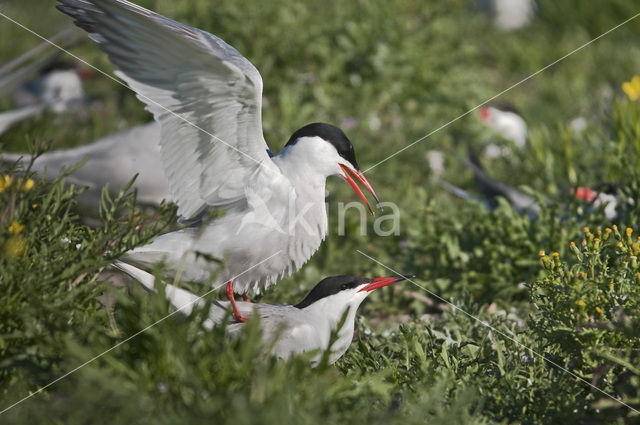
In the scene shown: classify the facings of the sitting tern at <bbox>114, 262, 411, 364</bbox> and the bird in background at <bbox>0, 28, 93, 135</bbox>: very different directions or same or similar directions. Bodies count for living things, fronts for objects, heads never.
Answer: same or similar directions

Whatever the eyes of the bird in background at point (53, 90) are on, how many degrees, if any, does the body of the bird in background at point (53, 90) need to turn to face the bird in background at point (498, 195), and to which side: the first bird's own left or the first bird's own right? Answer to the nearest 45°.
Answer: approximately 45° to the first bird's own right

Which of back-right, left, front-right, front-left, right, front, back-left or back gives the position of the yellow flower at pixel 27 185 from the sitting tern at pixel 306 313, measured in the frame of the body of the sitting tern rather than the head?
back

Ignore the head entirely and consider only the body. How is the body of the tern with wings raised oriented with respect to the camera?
to the viewer's right

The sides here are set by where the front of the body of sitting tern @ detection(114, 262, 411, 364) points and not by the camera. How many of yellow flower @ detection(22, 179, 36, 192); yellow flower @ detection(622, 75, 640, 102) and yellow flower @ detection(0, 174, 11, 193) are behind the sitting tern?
2

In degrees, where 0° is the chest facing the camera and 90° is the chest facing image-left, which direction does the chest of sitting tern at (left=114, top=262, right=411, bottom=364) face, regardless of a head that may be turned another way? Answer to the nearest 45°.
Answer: approximately 270°

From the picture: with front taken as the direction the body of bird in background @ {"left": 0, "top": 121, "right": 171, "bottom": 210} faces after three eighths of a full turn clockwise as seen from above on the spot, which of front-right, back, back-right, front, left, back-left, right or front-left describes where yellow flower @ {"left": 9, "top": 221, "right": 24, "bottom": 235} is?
front-left

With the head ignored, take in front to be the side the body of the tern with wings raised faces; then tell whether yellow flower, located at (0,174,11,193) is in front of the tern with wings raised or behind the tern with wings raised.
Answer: behind

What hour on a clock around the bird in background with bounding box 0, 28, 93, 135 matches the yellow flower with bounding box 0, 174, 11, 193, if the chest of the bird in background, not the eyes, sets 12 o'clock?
The yellow flower is roughly at 3 o'clock from the bird in background.

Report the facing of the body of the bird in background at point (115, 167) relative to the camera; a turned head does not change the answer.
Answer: to the viewer's right

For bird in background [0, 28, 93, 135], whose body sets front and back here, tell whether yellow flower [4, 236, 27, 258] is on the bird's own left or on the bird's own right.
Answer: on the bird's own right

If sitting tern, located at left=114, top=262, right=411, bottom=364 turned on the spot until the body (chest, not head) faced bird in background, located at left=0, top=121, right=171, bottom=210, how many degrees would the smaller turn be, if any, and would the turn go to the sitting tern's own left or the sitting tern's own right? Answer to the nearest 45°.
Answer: approximately 135° to the sitting tern's own left

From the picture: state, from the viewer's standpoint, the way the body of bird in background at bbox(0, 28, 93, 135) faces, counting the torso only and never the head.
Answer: to the viewer's right

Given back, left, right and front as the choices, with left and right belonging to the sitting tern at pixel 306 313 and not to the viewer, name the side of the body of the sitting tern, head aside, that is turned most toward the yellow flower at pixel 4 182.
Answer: back

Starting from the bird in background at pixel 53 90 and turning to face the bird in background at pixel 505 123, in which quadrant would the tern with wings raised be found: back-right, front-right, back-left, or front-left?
front-right
